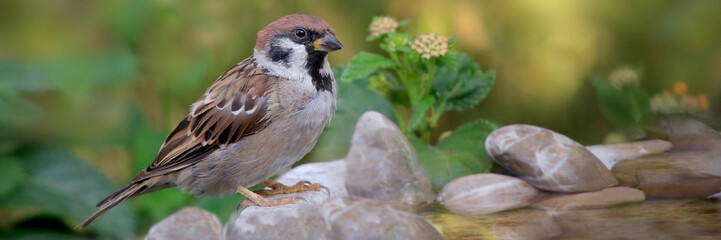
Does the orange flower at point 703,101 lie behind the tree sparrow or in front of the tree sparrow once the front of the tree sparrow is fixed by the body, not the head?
in front

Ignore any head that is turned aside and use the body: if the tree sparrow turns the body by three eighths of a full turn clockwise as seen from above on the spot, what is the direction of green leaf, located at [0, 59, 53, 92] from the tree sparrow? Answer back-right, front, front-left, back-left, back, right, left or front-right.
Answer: right

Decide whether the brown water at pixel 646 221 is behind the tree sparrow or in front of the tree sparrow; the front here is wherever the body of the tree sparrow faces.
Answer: in front

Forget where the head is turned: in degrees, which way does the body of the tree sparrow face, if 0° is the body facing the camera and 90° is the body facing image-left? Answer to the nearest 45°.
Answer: approximately 270°

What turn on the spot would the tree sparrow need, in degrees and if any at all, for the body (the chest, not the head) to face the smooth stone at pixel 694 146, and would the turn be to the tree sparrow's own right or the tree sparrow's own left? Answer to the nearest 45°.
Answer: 0° — it already faces it

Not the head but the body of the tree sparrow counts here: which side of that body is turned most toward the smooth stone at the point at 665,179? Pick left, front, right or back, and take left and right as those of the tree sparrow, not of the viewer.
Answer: front

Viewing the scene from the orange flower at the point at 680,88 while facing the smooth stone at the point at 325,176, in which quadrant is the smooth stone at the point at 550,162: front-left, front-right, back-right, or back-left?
front-left

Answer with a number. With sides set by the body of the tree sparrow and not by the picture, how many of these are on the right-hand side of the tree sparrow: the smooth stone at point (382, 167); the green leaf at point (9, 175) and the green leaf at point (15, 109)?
0

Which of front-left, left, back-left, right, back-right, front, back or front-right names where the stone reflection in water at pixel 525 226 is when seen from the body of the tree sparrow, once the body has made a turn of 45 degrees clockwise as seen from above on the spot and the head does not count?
front-left

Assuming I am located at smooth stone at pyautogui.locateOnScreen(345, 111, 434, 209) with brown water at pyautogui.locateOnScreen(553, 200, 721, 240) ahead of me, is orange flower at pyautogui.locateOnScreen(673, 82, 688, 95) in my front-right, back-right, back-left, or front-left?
front-left
